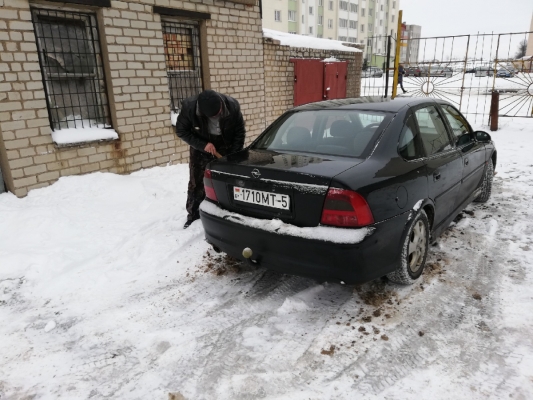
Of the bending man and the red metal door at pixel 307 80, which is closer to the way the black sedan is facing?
the red metal door

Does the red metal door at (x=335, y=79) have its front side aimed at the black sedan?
yes

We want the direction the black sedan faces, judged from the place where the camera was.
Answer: facing away from the viewer and to the right of the viewer

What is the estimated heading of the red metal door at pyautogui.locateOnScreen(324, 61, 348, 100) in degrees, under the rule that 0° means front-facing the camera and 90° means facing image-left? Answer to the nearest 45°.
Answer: approximately 0°

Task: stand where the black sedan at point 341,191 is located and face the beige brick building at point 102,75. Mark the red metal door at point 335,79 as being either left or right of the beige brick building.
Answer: right

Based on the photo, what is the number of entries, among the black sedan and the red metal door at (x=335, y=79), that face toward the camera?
1
